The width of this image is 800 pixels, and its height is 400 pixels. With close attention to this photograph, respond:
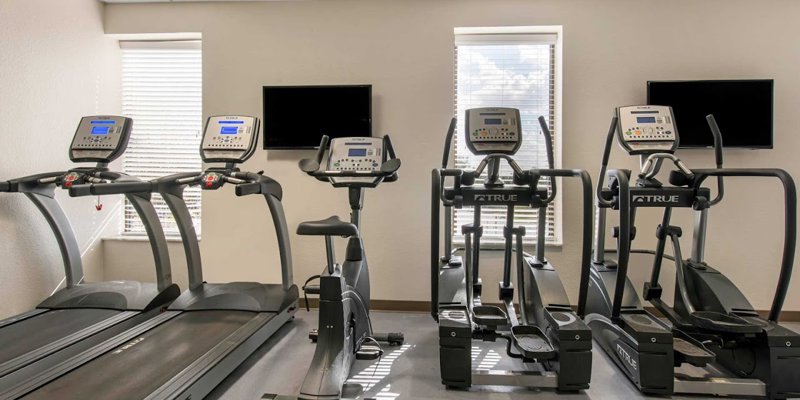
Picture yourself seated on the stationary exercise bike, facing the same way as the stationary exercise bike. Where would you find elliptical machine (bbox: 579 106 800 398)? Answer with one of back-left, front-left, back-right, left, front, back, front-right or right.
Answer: right

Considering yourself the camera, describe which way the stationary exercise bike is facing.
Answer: facing away from the viewer

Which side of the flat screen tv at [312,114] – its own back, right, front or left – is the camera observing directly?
front

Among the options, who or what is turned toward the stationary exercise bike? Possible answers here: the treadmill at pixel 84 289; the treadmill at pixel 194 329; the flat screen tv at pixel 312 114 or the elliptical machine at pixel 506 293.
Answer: the flat screen tv

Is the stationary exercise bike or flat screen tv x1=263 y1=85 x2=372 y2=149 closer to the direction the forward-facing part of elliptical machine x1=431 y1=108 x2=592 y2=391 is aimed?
the flat screen tv

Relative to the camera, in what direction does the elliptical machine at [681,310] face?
facing away from the viewer and to the left of the viewer

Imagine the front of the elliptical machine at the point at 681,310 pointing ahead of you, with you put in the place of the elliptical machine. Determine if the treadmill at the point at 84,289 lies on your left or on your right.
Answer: on your left

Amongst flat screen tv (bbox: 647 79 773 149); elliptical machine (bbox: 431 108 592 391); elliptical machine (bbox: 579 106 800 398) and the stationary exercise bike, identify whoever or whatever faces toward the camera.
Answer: the flat screen tv

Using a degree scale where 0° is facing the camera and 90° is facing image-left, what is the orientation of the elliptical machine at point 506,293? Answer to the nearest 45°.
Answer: approximately 180°

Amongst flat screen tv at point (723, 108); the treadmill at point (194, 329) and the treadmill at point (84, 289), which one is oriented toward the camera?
the flat screen tv

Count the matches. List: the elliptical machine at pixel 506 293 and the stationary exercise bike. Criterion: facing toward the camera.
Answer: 0

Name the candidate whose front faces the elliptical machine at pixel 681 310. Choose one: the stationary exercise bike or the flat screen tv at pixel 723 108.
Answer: the flat screen tv

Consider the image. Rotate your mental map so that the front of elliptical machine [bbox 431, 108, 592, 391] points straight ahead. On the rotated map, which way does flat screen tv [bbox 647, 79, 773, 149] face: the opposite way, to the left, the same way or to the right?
the opposite way

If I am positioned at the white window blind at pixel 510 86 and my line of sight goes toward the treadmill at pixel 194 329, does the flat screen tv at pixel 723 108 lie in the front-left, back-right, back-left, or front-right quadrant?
back-left

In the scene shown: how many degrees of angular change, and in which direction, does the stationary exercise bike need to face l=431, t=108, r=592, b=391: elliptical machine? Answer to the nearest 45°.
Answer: approximately 90° to its right

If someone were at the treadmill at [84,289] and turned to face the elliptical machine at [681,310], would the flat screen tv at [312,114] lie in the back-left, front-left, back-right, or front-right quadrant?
front-left

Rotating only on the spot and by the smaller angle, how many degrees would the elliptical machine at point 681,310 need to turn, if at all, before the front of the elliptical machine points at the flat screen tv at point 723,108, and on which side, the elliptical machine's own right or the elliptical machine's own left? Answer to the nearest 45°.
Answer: approximately 45° to the elliptical machine's own right
